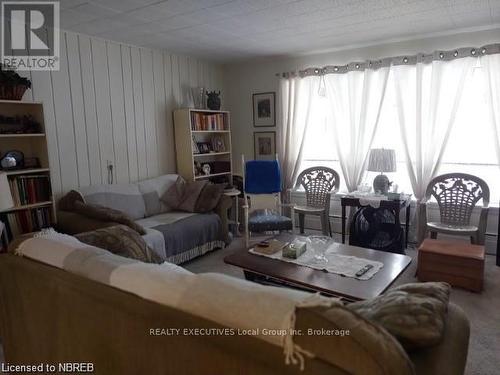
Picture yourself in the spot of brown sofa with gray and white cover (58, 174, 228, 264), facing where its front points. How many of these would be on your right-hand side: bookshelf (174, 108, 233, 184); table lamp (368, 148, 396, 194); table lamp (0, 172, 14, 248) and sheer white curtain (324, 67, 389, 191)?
1

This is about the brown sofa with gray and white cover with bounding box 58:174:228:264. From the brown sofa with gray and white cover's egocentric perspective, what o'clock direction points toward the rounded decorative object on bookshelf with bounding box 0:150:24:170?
The rounded decorative object on bookshelf is roughly at 4 o'clock from the brown sofa with gray and white cover.

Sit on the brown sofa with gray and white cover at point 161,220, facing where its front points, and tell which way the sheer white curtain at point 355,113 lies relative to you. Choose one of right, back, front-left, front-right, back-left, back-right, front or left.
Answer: front-left

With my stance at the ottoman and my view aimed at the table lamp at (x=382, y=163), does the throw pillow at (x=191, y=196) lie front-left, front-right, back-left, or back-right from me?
front-left

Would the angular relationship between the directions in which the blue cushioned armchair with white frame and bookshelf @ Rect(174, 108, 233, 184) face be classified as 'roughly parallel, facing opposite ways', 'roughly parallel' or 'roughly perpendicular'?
roughly parallel

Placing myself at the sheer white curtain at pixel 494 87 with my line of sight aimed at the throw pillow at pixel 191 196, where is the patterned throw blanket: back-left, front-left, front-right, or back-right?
front-left

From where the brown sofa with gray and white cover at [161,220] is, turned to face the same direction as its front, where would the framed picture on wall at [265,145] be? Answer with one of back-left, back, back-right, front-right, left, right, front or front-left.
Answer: left

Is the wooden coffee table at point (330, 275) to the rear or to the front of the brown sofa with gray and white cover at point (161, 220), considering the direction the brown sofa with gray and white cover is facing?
to the front

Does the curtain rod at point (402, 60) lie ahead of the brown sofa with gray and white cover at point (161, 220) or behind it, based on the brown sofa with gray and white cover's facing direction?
ahead

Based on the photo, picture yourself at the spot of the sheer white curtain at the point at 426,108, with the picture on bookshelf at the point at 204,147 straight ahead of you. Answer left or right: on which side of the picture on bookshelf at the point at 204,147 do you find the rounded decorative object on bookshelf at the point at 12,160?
left

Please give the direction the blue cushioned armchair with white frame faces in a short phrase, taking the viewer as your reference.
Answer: facing the viewer and to the right of the viewer

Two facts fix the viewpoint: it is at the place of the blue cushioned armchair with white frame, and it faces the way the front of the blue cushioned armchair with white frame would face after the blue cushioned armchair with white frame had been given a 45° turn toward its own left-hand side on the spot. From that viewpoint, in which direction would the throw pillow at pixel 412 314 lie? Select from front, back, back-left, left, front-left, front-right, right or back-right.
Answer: right

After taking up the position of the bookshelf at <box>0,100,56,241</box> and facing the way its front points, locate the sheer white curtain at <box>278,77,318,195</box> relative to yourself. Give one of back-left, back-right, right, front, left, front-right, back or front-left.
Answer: front-left

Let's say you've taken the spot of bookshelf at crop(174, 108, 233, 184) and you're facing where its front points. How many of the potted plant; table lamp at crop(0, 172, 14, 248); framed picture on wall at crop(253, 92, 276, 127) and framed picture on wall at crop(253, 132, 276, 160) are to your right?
2
